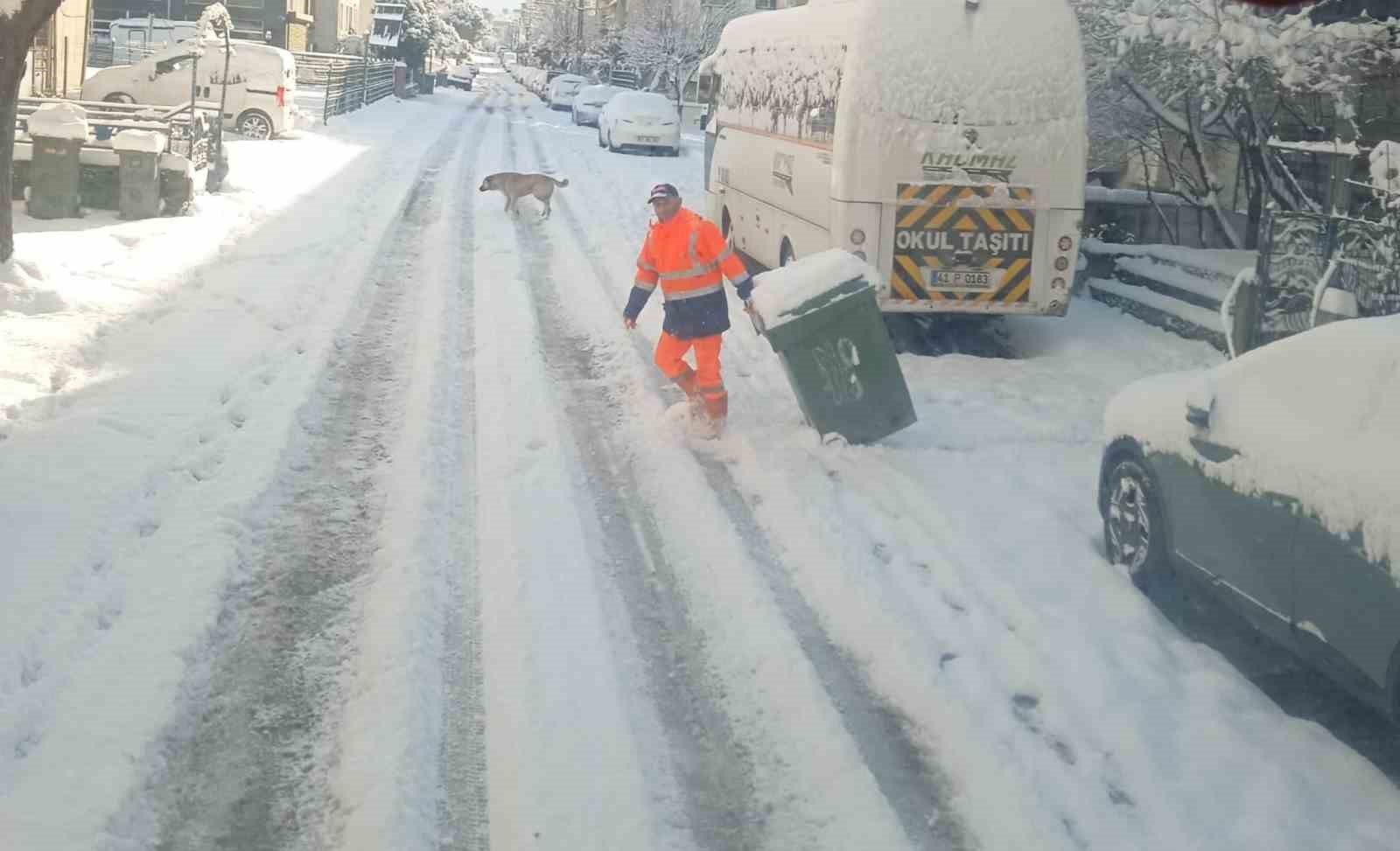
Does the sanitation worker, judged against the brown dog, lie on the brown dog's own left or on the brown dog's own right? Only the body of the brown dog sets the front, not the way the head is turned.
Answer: on the brown dog's own left

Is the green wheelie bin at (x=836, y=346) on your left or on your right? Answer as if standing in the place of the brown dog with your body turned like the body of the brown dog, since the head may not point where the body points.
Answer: on your left

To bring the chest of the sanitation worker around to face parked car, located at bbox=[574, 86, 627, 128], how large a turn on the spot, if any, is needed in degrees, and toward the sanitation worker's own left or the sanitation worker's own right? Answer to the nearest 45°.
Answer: approximately 135° to the sanitation worker's own right

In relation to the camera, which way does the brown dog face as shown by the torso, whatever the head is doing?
to the viewer's left

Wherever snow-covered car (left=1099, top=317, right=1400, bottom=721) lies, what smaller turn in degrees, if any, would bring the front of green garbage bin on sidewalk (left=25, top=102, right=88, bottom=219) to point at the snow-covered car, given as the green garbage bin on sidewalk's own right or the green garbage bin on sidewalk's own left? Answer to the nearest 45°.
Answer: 0° — it already faces it

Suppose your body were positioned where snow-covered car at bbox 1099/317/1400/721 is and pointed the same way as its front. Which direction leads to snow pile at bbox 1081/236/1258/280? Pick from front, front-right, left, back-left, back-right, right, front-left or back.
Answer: front-right

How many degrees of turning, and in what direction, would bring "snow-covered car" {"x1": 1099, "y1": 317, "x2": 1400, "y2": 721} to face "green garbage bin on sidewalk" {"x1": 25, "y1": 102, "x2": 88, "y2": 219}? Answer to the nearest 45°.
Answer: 0° — it already faces it

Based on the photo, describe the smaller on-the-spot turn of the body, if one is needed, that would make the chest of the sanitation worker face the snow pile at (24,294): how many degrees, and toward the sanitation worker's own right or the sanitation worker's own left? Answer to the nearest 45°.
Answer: approximately 90° to the sanitation worker's own right
